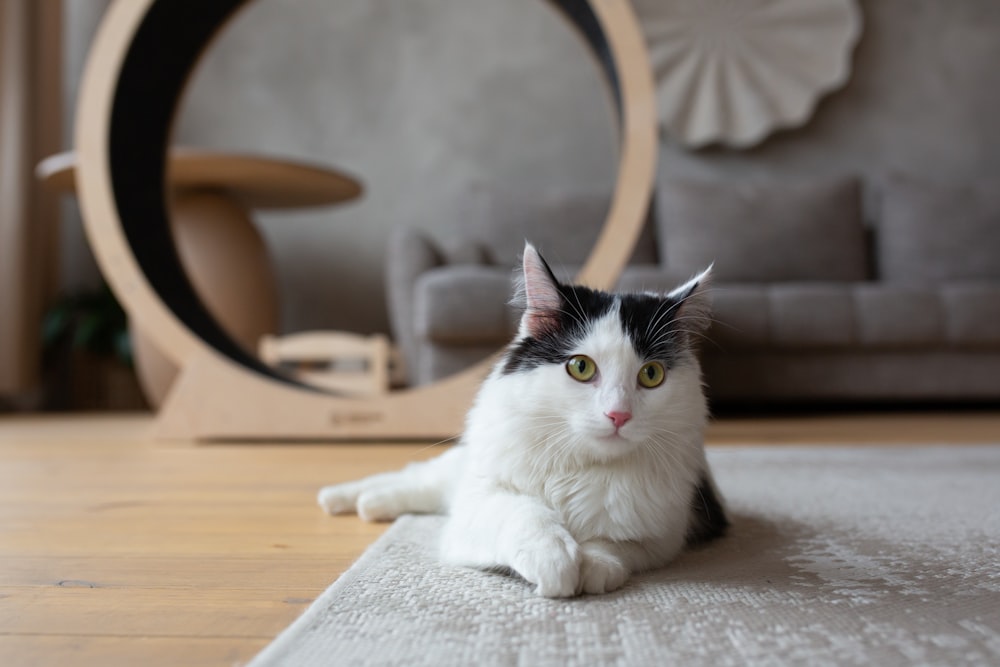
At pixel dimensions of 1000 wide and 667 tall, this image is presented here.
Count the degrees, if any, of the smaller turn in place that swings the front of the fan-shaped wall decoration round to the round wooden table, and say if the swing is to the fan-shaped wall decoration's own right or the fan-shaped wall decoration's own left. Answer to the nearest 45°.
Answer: approximately 45° to the fan-shaped wall decoration's own right

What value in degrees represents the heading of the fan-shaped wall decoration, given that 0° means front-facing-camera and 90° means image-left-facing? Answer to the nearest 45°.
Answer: approximately 0°

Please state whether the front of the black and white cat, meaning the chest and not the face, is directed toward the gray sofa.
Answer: no

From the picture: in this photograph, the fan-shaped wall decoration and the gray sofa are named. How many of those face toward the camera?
2

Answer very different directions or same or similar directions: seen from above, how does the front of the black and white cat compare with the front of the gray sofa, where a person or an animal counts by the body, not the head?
same or similar directions

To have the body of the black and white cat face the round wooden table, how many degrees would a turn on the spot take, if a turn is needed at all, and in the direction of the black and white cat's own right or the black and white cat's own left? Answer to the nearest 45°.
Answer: approximately 135° to the black and white cat's own right

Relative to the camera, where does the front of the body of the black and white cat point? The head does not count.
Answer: toward the camera

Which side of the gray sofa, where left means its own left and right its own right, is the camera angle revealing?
front

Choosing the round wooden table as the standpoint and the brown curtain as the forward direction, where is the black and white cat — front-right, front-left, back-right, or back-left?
back-left

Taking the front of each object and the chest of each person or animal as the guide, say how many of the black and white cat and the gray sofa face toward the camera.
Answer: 2

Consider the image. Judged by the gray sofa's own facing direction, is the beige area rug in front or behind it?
in front

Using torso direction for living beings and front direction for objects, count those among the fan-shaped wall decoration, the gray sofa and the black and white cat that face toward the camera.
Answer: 3

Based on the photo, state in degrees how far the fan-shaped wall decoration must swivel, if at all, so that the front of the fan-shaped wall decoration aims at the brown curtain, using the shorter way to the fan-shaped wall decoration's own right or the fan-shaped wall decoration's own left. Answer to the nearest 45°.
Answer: approximately 45° to the fan-shaped wall decoration's own right

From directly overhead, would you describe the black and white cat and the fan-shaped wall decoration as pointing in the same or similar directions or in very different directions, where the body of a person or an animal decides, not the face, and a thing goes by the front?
same or similar directions

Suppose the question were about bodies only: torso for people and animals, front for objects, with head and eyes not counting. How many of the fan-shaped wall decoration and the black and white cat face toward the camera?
2

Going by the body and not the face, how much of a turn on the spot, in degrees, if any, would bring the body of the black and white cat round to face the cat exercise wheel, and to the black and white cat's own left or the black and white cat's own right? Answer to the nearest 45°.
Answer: approximately 135° to the black and white cat's own right
